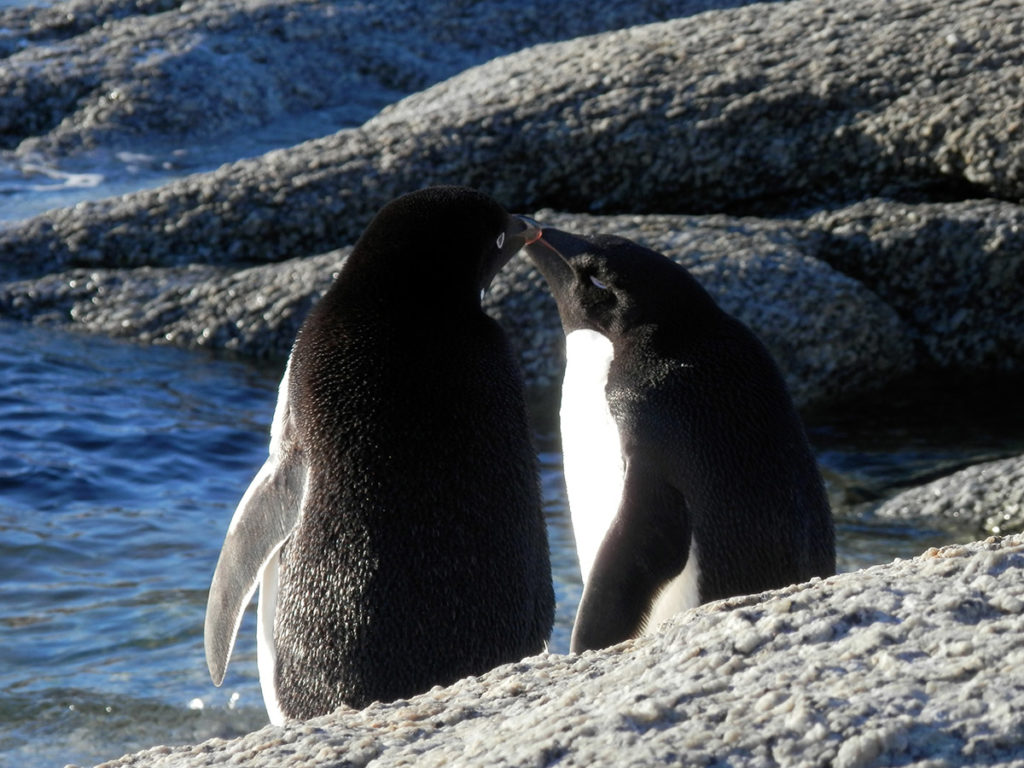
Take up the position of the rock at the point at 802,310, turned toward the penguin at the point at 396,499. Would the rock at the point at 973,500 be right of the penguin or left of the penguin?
left

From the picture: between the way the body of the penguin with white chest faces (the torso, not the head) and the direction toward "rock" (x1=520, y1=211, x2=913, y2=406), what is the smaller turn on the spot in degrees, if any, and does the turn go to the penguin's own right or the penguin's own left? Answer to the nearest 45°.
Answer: approximately 90° to the penguin's own right

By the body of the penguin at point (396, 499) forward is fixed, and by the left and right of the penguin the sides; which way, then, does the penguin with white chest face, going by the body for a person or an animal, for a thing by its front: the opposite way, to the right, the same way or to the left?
to the left

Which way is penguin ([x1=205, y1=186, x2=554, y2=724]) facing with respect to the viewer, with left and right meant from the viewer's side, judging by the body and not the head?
facing away from the viewer

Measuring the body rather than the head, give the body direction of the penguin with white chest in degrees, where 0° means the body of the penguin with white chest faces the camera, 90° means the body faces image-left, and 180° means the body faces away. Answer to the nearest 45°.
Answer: approximately 90°

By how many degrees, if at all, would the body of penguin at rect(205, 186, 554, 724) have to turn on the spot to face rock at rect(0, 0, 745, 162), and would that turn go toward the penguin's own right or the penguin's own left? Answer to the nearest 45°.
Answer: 0° — it already faces it

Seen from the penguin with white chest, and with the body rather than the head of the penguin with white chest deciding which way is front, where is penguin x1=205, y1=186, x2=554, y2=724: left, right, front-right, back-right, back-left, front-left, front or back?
front-left

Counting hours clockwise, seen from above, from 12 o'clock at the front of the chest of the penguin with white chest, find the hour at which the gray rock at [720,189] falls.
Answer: The gray rock is roughly at 3 o'clock from the penguin with white chest.

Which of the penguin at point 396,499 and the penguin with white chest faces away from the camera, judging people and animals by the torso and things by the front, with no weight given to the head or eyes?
the penguin

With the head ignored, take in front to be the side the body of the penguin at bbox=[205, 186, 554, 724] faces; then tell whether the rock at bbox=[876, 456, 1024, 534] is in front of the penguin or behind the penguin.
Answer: in front

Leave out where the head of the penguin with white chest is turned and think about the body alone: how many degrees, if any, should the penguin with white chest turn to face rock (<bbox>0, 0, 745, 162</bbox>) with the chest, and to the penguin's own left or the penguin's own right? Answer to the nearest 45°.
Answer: approximately 90° to the penguin's own right

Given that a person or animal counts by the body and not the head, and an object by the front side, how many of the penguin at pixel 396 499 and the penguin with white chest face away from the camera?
1

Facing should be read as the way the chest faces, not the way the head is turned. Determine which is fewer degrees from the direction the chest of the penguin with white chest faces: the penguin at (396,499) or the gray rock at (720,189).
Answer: the penguin

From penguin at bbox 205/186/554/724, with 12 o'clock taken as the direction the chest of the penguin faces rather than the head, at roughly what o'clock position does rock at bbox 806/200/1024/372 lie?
The rock is roughly at 1 o'clock from the penguin.

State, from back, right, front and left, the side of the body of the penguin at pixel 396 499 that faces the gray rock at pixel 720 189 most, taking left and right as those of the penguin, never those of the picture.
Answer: front
